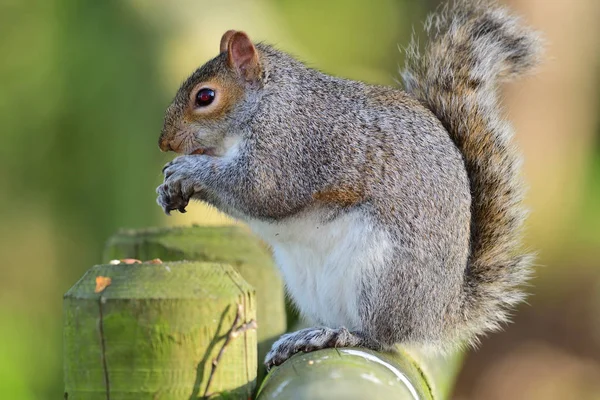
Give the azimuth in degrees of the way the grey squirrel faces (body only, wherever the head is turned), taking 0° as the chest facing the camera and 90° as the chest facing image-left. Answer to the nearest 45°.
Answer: approximately 90°

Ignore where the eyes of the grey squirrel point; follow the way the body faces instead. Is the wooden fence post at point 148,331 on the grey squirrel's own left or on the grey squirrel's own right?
on the grey squirrel's own left
